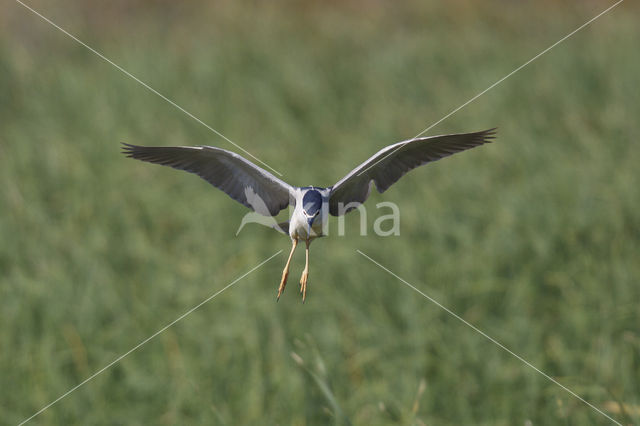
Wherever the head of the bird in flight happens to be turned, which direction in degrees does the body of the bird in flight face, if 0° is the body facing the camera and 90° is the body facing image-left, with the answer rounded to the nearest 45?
approximately 0°
